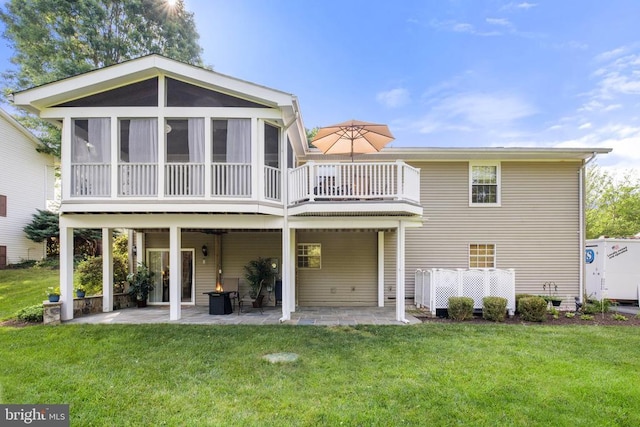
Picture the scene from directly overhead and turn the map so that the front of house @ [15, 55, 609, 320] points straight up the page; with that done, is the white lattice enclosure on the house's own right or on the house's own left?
on the house's own right

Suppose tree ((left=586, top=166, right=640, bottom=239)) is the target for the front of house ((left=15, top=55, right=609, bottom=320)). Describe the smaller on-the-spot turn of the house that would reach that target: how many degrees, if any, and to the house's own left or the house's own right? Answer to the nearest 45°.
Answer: approximately 45° to the house's own right

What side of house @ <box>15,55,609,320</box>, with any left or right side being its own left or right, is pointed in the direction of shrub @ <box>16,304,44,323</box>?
left

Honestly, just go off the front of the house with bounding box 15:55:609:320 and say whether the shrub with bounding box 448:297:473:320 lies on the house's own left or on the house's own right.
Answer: on the house's own right

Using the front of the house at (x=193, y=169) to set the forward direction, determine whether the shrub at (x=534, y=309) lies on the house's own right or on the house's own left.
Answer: on the house's own right

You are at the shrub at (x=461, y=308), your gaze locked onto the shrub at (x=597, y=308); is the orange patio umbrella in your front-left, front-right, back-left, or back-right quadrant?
back-left

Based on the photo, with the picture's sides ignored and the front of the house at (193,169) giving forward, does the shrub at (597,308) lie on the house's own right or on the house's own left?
on the house's own right

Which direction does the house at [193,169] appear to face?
away from the camera

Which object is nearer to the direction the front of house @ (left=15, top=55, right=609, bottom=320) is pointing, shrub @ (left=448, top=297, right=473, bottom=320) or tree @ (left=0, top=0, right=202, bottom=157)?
the tree
